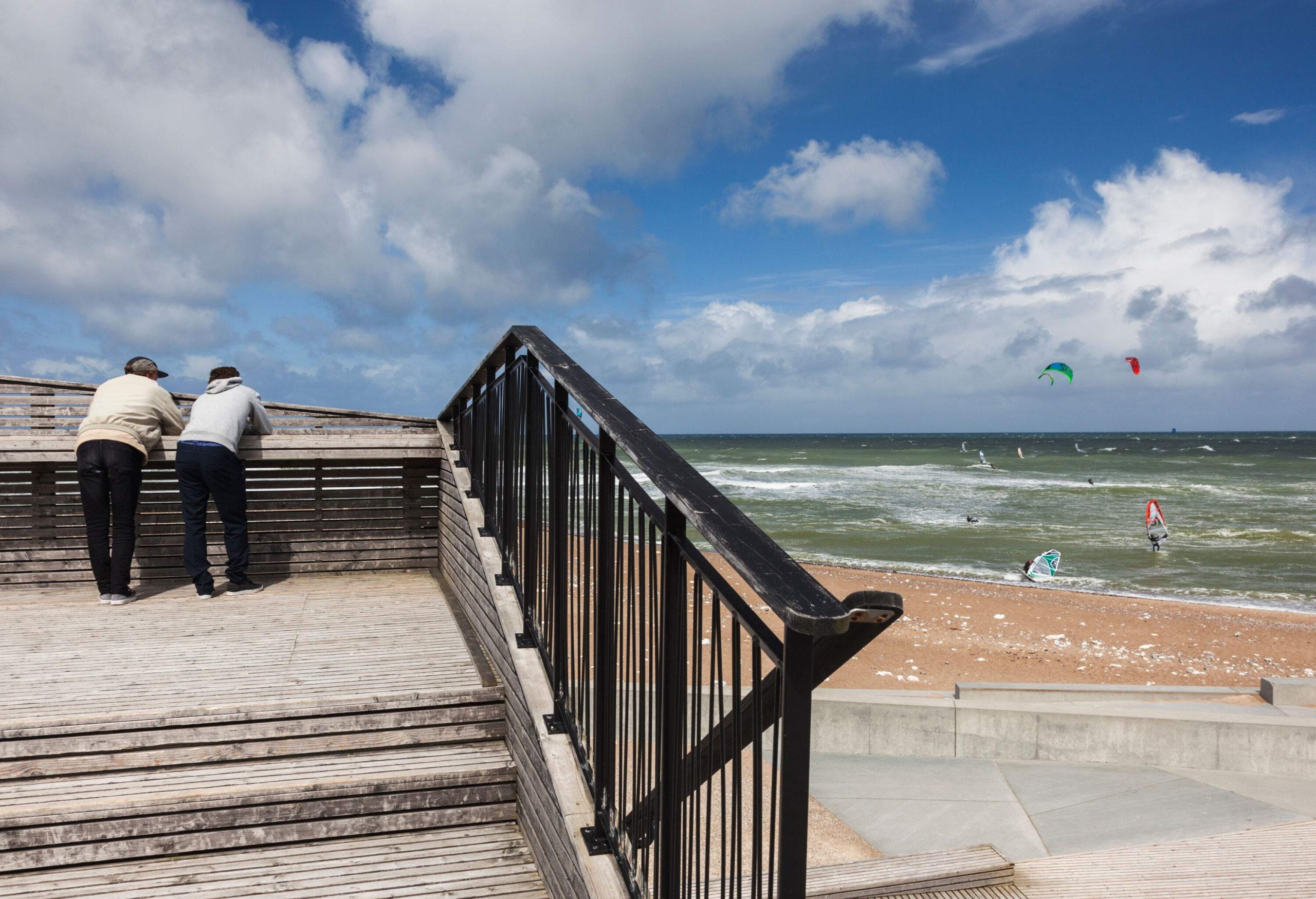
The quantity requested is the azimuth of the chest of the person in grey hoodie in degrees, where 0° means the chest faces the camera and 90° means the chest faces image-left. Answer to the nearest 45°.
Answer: approximately 225°

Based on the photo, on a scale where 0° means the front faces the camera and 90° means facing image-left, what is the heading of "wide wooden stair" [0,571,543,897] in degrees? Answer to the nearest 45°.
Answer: approximately 0°

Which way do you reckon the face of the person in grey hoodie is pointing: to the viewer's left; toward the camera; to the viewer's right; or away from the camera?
away from the camera

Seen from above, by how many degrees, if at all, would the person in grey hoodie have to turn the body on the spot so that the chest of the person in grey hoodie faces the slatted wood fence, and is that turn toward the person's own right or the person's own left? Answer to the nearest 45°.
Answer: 0° — they already face it

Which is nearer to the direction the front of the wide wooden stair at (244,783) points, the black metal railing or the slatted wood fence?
the black metal railing

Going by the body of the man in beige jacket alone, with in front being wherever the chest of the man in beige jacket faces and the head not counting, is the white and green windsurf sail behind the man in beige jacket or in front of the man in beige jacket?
in front

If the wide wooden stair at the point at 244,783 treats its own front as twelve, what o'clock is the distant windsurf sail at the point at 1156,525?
The distant windsurf sail is roughly at 8 o'clock from the wide wooden stair.

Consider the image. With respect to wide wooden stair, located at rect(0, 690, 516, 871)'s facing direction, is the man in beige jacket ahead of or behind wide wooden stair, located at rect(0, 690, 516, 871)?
behind
